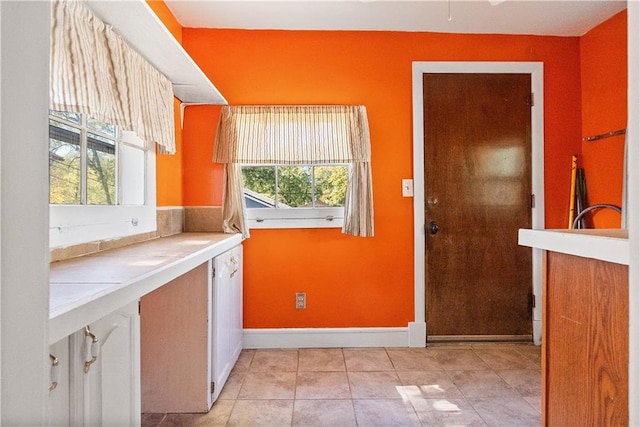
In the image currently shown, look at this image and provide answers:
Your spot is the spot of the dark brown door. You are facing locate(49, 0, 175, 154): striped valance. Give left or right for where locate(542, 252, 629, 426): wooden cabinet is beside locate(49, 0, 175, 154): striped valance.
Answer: left

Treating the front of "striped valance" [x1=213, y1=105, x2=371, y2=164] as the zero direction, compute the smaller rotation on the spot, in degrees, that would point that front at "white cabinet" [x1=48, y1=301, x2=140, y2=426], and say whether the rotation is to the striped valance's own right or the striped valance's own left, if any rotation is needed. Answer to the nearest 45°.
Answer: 0° — it already faces it

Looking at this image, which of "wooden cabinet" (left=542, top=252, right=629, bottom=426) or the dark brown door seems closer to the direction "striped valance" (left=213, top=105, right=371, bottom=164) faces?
the wooden cabinet

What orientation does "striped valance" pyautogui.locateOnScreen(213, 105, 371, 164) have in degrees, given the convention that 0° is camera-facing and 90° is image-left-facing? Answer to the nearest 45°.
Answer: approximately 0°

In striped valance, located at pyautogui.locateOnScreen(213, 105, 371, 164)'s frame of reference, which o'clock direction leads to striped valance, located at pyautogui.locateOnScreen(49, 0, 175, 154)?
striped valance, located at pyautogui.locateOnScreen(49, 0, 175, 154) is roughly at 1 o'clock from striped valance, located at pyautogui.locateOnScreen(213, 105, 371, 164).

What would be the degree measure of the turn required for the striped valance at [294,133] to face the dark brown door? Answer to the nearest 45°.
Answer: approximately 90° to its left

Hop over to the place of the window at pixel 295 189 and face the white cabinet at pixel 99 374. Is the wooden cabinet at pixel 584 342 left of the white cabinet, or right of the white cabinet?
left

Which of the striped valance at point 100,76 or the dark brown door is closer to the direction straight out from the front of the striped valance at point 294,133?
the striped valance
